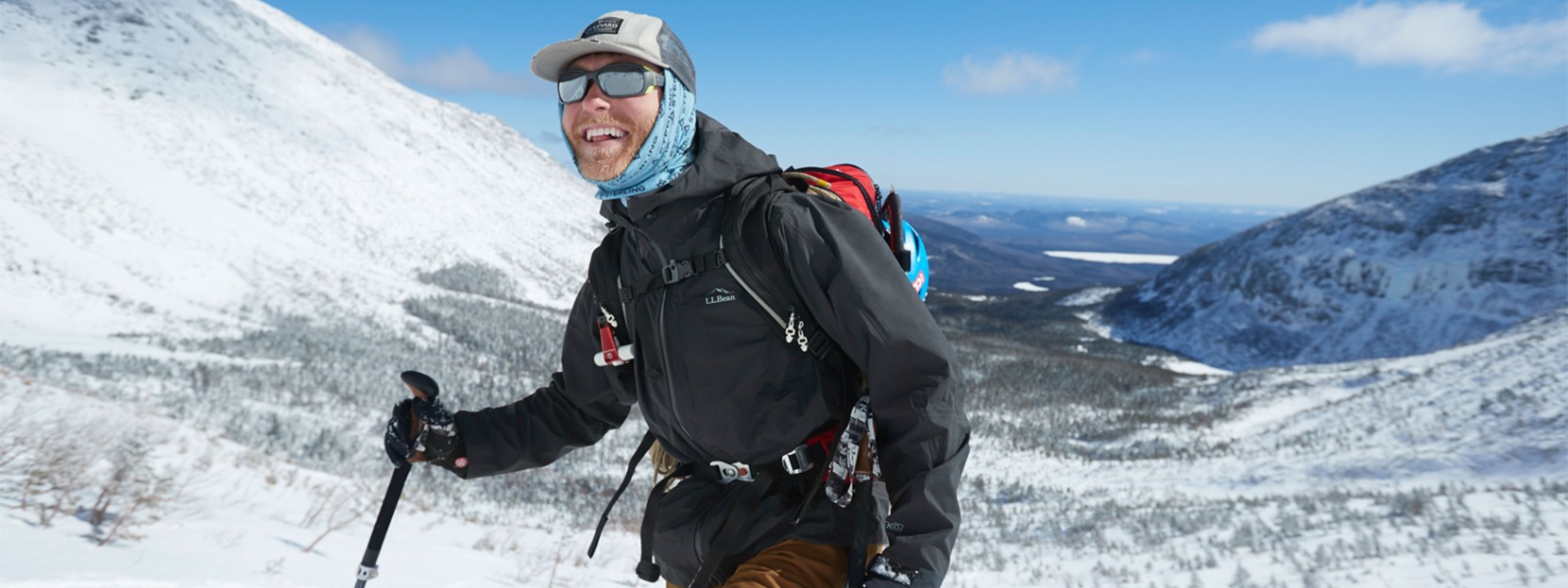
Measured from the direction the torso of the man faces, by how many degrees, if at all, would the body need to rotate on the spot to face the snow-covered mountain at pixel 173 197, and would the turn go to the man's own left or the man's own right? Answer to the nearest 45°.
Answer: approximately 90° to the man's own right

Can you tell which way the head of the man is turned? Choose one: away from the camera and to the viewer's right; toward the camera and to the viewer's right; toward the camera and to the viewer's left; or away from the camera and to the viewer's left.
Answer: toward the camera and to the viewer's left

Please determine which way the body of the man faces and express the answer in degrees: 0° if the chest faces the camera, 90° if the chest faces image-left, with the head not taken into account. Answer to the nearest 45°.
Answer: approximately 45°
